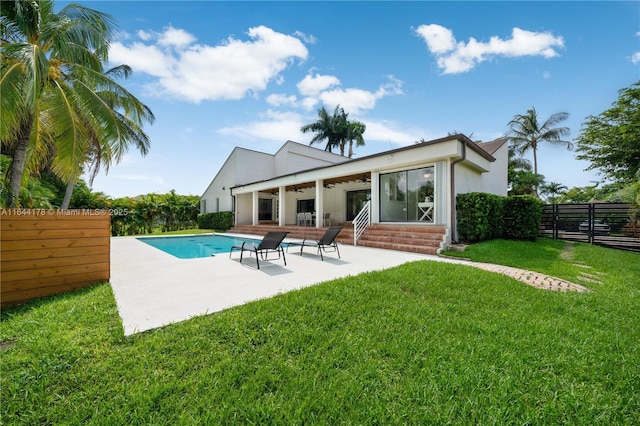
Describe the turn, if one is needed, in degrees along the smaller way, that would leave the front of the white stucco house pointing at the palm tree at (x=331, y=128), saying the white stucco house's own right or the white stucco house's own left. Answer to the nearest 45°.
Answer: approximately 135° to the white stucco house's own right

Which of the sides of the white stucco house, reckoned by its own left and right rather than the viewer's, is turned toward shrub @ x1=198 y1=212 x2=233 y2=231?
right

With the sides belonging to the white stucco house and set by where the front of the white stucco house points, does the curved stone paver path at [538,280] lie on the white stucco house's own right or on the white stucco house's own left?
on the white stucco house's own left

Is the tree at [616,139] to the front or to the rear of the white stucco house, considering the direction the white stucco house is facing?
to the rear

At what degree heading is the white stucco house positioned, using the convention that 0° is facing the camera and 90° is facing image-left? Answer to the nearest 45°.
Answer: approximately 45°

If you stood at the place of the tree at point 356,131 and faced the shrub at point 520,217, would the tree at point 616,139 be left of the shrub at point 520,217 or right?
left

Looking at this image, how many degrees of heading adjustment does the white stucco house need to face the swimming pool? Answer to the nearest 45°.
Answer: approximately 45° to its right
